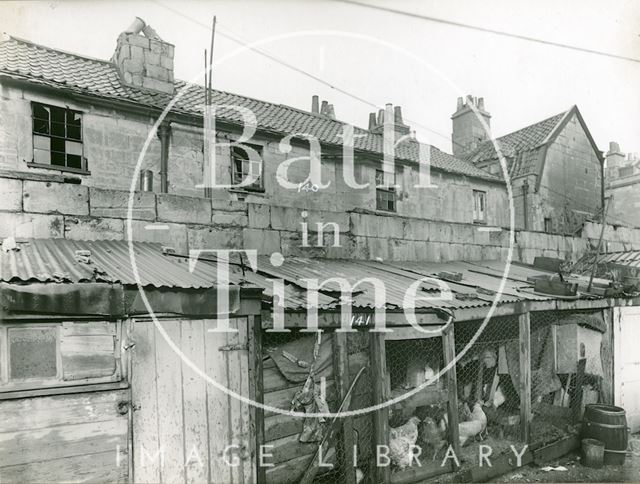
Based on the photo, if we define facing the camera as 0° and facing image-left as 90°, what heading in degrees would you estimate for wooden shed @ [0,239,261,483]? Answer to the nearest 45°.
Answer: approximately 0°

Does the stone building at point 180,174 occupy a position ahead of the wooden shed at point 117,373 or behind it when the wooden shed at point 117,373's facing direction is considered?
behind

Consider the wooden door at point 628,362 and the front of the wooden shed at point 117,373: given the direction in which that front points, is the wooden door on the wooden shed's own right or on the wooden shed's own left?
on the wooden shed's own left
